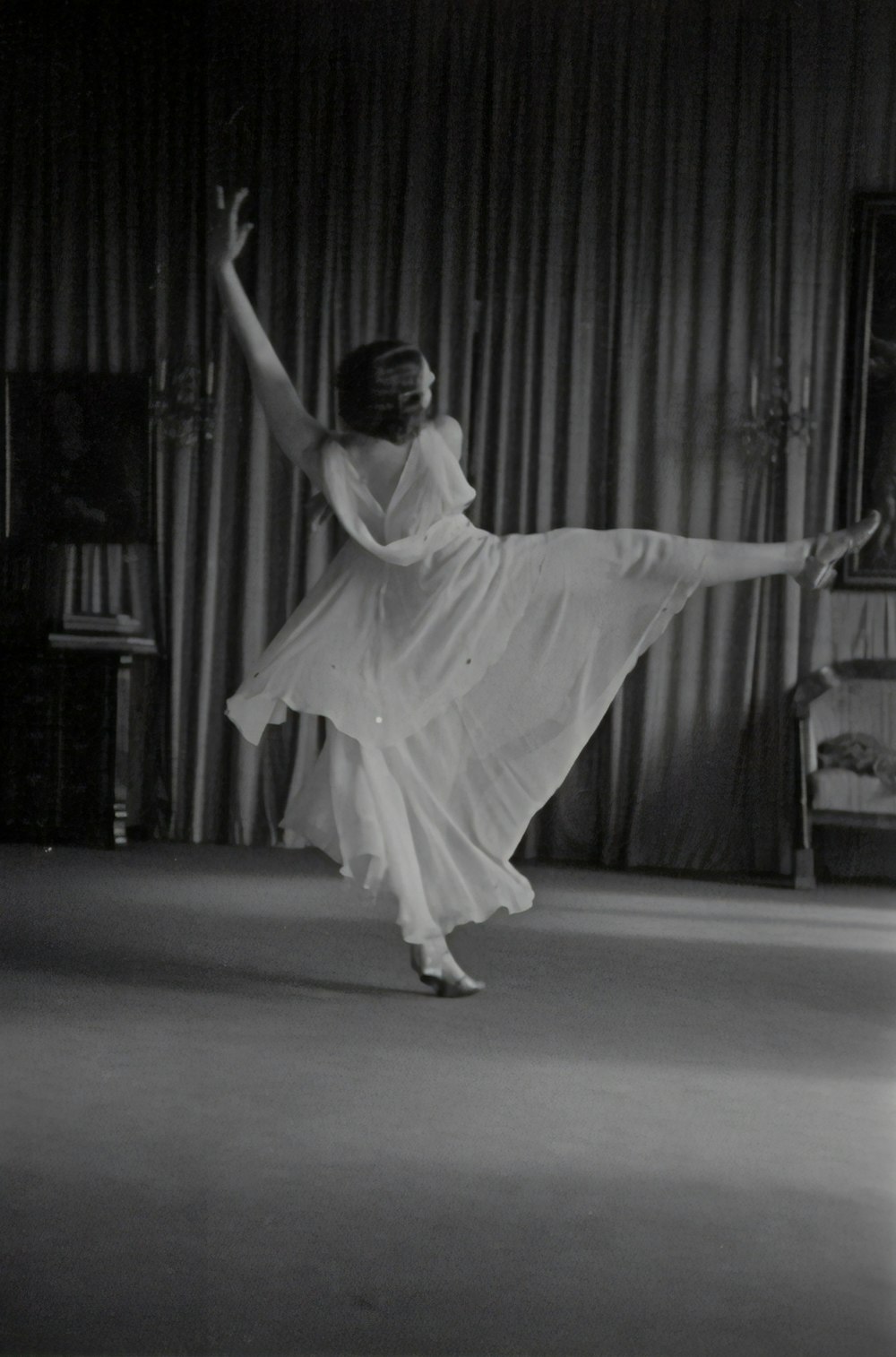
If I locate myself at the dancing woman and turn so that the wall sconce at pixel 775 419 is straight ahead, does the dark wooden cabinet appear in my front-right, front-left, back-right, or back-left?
front-left

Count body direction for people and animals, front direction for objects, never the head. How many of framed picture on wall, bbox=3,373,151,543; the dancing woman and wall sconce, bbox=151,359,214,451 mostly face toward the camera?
2

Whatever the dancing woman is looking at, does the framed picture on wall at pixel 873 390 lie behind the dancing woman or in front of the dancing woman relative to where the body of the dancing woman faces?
in front

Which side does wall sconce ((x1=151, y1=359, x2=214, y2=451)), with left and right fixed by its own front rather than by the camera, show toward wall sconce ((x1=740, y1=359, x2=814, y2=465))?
left

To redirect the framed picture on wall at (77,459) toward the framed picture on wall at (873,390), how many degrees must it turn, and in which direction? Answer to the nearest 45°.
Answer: approximately 45° to its left

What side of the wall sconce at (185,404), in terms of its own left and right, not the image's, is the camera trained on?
front

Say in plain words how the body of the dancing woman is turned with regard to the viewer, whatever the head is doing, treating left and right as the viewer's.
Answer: facing away from the viewer and to the right of the viewer

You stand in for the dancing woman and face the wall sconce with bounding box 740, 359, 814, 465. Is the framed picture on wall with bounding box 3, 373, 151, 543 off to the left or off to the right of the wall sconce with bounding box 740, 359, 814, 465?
left

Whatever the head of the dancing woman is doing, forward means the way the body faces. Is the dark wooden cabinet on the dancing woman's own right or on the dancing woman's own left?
on the dancing woman's own left

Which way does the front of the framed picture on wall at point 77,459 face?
toward the camera
